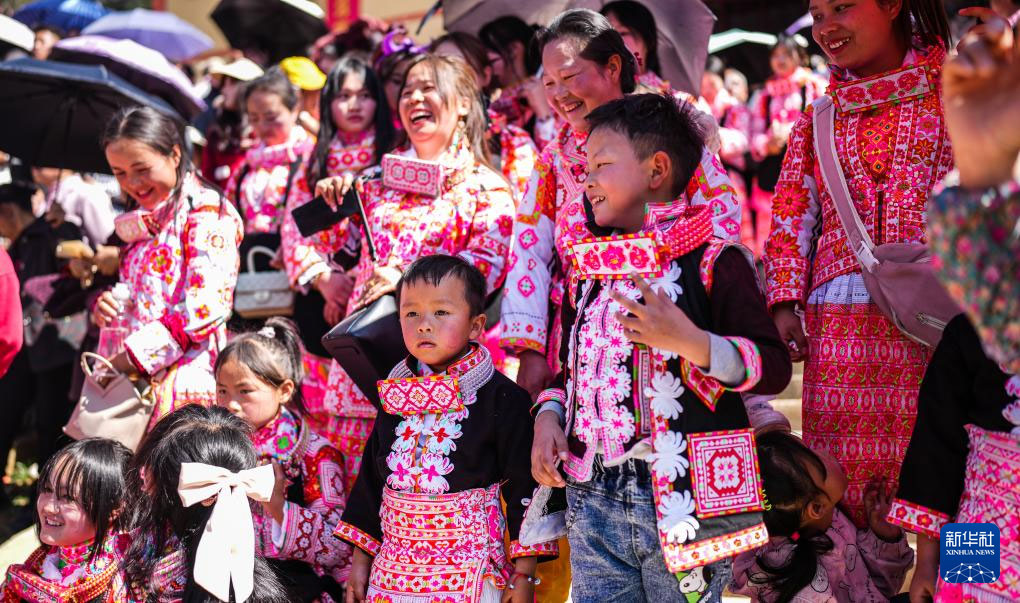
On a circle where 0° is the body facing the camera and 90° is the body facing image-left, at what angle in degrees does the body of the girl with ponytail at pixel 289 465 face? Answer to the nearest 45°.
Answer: approximately 45°

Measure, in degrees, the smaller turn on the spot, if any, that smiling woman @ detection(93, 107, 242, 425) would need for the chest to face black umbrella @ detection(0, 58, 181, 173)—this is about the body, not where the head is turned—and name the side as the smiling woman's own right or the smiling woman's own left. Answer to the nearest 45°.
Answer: approximately 135° to the smiling woman's own right

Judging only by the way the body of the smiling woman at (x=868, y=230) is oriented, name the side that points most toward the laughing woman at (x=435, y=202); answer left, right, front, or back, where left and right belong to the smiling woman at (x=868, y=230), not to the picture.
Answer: right

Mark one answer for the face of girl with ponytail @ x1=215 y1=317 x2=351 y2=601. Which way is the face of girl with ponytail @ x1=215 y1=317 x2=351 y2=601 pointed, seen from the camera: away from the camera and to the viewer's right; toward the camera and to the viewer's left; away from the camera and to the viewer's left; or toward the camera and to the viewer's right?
toward the camera and to the viewer's left

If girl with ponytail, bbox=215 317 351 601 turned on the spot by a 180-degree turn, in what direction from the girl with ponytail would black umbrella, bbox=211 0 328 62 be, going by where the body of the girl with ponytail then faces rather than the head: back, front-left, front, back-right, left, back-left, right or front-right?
front-left

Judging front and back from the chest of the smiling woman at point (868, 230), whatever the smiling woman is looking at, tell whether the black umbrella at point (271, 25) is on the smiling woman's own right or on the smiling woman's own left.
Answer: on the smiling woman's own right

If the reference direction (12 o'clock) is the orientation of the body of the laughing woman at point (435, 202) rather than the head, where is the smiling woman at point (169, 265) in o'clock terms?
the smiling woman at point (169, 265) is roughly at 2 o'clock from the laughing woman at point (435, 202).

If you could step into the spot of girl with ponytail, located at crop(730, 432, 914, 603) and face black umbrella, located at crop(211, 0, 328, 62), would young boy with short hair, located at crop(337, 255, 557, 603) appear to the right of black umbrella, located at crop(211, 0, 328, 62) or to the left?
left

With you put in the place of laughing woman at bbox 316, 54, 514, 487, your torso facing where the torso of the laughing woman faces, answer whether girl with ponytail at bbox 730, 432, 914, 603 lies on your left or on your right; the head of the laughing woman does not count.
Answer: on your left
